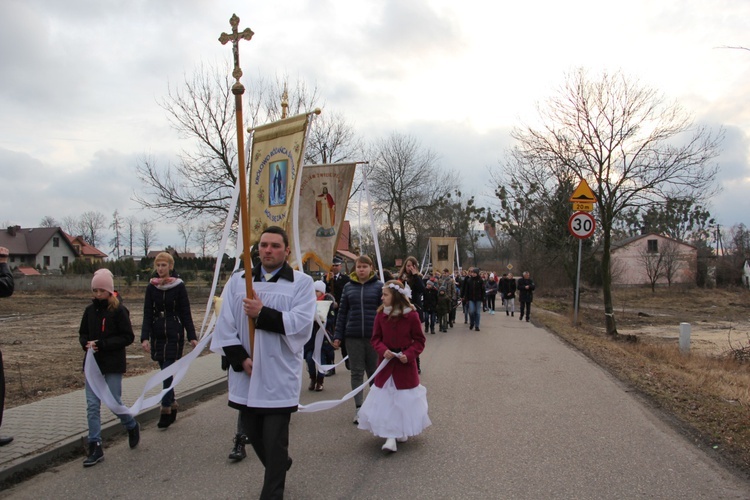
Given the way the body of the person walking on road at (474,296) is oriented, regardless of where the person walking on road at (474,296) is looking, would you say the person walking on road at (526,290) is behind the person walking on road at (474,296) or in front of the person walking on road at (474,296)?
behind

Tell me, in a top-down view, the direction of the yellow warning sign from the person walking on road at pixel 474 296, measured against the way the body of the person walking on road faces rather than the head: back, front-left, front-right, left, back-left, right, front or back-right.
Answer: front-left

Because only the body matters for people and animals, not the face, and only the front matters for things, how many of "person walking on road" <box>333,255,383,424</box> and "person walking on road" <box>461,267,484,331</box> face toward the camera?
2

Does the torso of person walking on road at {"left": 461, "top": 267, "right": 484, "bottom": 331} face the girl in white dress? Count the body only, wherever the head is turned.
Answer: yes

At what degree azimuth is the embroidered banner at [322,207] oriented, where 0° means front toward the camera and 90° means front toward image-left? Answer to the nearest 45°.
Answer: approximately 0°

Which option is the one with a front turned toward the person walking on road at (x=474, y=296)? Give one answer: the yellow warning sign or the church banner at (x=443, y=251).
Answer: the church banner

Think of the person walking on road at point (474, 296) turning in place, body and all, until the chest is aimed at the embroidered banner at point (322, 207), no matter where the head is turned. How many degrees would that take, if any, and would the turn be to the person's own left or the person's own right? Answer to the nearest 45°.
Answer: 0° — they already face it

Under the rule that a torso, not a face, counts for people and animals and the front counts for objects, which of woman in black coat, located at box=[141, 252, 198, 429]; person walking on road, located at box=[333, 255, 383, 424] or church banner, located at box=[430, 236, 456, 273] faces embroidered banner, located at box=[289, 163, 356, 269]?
the church banner
